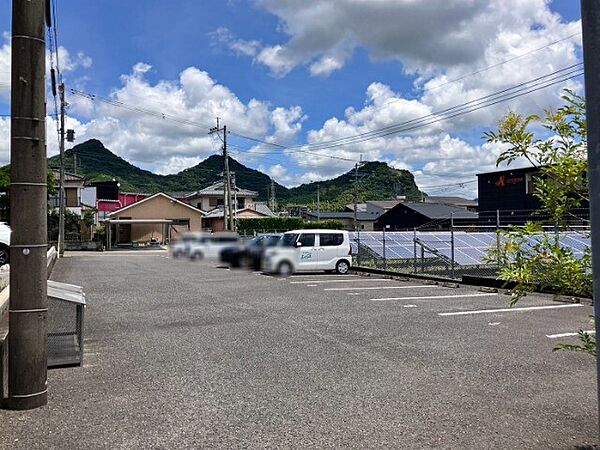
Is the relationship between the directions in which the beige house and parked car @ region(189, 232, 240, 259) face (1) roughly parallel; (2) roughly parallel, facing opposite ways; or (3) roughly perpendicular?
roughly perpendicular

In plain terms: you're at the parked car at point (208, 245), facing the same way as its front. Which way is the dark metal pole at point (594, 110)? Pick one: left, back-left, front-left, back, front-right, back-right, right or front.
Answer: left

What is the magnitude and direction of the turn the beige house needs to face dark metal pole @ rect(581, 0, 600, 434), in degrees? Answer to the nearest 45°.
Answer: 0° — it already faces it

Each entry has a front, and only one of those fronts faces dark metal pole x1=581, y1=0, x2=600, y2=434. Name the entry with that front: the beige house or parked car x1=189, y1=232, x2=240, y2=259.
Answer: the beige house

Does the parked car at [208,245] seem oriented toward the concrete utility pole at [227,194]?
no

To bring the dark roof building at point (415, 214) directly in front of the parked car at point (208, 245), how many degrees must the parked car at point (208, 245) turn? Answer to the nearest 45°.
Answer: approximately 135° to its right

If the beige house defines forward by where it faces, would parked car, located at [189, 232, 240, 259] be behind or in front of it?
in front

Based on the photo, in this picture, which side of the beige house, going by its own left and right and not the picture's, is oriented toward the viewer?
front

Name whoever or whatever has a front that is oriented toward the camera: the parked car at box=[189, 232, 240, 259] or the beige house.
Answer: the beige house

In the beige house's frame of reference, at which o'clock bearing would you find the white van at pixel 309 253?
The white van is roughly at 10 o'clock from the beige house.

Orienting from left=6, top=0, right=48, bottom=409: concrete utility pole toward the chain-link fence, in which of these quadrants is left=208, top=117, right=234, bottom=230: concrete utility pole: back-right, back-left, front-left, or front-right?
front-left

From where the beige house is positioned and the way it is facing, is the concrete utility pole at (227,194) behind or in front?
behind

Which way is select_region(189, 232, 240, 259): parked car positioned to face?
to the viewer's left

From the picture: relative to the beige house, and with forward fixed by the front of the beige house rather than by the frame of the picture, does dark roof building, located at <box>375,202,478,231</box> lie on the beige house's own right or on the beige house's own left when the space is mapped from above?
on the beige house's own left

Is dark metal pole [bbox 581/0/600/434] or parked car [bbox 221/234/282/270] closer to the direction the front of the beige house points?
the dark metal pole

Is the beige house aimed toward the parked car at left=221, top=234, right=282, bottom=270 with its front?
yes

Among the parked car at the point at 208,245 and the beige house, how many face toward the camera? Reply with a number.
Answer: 1
